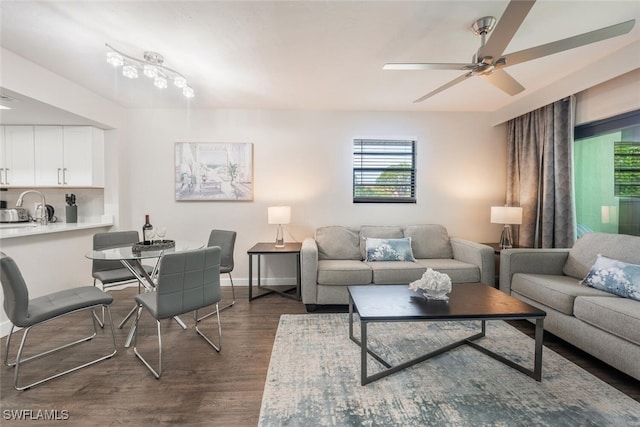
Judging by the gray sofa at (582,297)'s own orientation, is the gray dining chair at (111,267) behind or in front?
in front

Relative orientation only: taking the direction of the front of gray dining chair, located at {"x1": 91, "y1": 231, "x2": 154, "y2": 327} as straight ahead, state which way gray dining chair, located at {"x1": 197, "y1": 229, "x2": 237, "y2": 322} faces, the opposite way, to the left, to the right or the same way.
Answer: to the right

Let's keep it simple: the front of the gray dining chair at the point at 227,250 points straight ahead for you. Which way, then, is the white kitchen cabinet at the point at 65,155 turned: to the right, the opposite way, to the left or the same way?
to the left

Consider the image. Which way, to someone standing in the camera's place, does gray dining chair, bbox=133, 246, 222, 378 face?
facing away from the viewer and to the left of the viewer

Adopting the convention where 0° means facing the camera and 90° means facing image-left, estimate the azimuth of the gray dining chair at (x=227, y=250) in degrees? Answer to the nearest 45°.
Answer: approximately 45°

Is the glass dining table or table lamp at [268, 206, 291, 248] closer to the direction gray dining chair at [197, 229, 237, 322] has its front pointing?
the glass dining table

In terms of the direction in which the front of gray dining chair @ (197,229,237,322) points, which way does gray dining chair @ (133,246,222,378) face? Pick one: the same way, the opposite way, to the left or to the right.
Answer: to the right

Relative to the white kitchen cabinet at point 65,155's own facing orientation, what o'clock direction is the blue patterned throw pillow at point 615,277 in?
The blue patterned throw pillow is roughly at 11 o'clock from the white kitchen cabinet.

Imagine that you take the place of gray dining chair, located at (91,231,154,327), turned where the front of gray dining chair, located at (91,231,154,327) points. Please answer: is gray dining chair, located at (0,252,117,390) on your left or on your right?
on your right

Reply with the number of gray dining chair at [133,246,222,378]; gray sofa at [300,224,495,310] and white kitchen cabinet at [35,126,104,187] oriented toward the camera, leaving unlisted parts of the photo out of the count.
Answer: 2

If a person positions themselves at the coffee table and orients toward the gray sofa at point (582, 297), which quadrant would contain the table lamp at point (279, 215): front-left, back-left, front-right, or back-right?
back-left

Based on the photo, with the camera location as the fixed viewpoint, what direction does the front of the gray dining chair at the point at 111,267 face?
facing the viewer and to the right of the viewer

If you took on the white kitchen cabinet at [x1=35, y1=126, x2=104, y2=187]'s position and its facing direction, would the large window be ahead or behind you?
ahead

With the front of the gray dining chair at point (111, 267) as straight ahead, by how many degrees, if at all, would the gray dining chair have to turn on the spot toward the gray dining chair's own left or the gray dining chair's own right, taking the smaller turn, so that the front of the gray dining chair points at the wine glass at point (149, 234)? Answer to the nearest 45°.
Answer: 0° — it already faces it

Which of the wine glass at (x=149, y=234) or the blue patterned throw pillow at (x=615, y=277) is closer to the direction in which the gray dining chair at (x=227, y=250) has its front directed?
the wine glass

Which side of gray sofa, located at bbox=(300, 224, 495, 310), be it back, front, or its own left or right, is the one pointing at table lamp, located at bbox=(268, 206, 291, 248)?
right

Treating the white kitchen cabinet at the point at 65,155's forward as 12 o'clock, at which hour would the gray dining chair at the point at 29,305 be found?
The gray dining chair is roughly at 12 o'clock from the white kitchen cabinet.

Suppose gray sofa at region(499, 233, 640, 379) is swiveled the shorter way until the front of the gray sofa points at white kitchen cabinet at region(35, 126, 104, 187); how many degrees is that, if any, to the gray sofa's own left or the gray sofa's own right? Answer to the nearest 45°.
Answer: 0° — it already faces it
